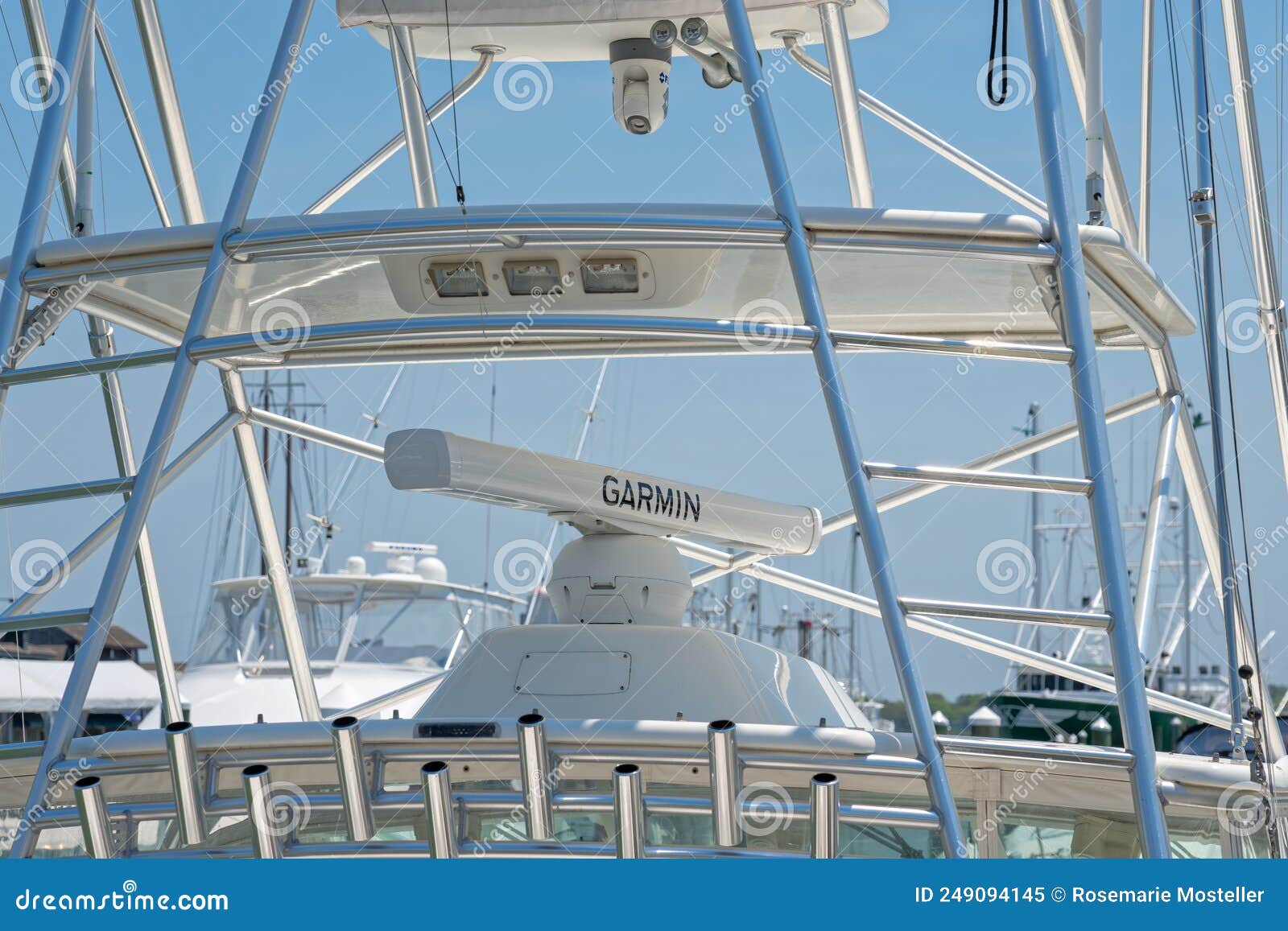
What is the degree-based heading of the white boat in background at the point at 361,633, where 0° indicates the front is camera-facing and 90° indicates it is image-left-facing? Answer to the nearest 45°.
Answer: approximately 45°

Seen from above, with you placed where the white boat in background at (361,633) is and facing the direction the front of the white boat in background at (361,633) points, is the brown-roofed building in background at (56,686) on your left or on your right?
on your right

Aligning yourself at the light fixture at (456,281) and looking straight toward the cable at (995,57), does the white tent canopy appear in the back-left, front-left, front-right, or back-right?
back-left

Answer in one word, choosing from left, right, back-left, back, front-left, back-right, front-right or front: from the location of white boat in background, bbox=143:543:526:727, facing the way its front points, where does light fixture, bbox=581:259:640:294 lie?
front-left

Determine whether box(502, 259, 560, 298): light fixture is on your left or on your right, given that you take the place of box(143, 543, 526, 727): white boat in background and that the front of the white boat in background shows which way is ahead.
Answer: on your left
